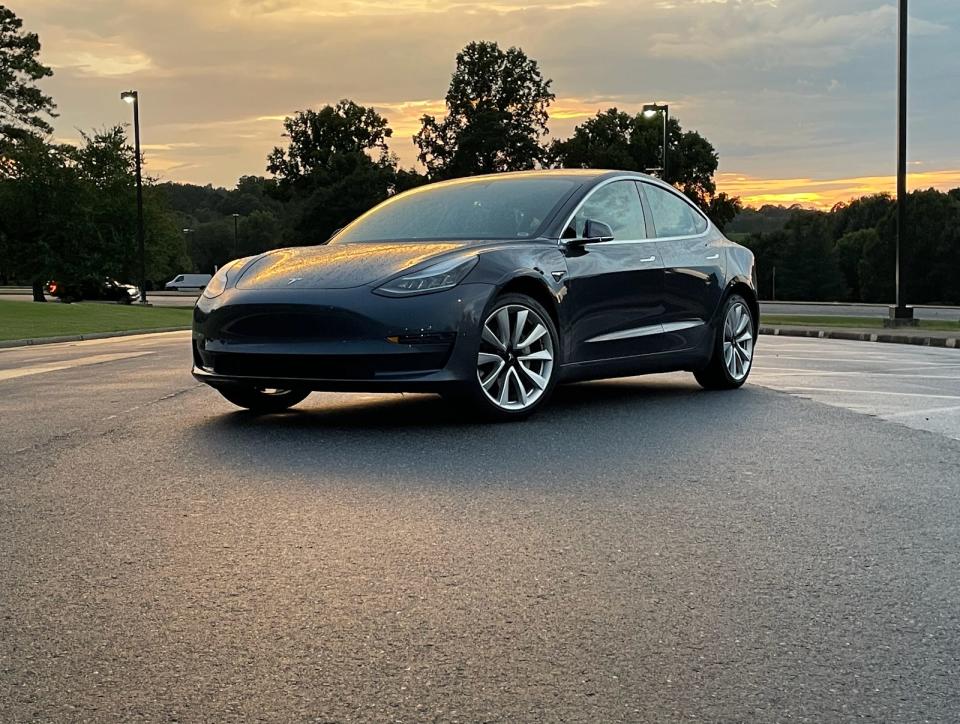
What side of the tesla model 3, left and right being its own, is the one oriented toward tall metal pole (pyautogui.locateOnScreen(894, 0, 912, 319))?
back

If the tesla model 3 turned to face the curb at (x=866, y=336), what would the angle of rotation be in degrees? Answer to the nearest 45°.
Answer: approximately 180°

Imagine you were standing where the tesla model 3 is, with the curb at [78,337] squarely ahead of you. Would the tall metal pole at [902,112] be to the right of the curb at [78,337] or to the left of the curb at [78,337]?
right

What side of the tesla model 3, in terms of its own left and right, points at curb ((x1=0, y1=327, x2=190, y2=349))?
right

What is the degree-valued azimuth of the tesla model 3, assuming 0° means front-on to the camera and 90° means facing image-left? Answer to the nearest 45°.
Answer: approximately 45°
